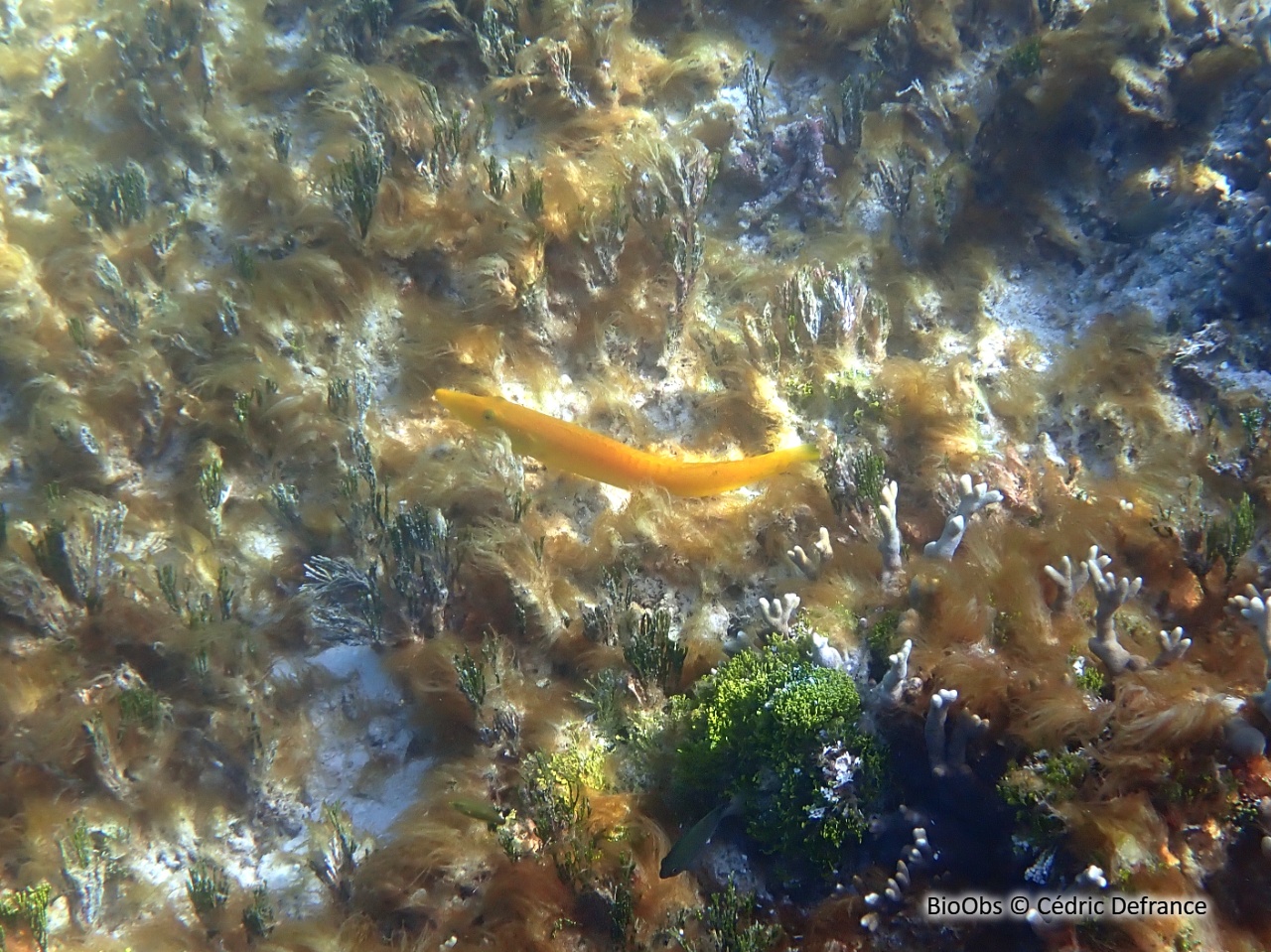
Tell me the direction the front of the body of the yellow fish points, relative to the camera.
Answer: to the viewer's left

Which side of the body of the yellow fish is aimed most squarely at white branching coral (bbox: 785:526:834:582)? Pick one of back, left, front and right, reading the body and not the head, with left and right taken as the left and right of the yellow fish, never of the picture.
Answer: back
